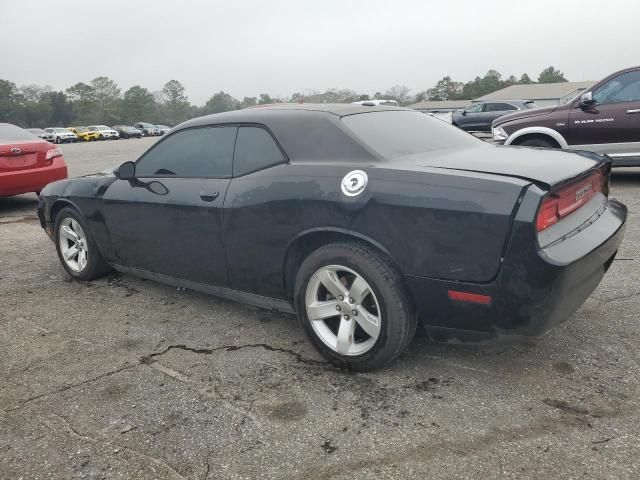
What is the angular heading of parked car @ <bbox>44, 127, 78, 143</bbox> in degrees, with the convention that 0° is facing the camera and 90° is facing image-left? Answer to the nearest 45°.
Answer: approximately 315°

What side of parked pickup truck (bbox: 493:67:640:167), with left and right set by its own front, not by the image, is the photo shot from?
left

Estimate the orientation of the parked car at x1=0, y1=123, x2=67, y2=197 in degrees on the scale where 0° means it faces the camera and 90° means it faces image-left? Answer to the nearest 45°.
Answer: approximately 135°

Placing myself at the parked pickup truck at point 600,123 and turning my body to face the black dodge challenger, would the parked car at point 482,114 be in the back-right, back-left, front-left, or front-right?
back-right

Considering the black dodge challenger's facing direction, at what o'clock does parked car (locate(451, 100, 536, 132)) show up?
The parked car is roughly at 2 o'clock from the black dodge challenger.

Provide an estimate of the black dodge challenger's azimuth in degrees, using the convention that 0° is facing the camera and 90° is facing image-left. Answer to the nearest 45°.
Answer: approximately 135°

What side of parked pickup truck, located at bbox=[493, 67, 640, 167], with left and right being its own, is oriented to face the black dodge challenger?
left

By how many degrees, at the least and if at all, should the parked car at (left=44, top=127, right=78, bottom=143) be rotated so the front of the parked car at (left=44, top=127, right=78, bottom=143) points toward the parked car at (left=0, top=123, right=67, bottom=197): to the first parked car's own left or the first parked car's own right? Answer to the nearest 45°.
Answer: approximately 45° to the first parked car's own right

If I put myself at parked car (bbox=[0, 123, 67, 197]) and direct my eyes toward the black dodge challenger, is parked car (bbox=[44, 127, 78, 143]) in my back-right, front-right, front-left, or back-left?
back-left

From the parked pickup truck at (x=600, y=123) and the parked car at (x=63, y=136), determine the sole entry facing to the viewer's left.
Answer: the parked pickup truck at (x=600, y=123)

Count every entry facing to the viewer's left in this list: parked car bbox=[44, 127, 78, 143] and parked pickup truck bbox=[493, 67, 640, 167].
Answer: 1
